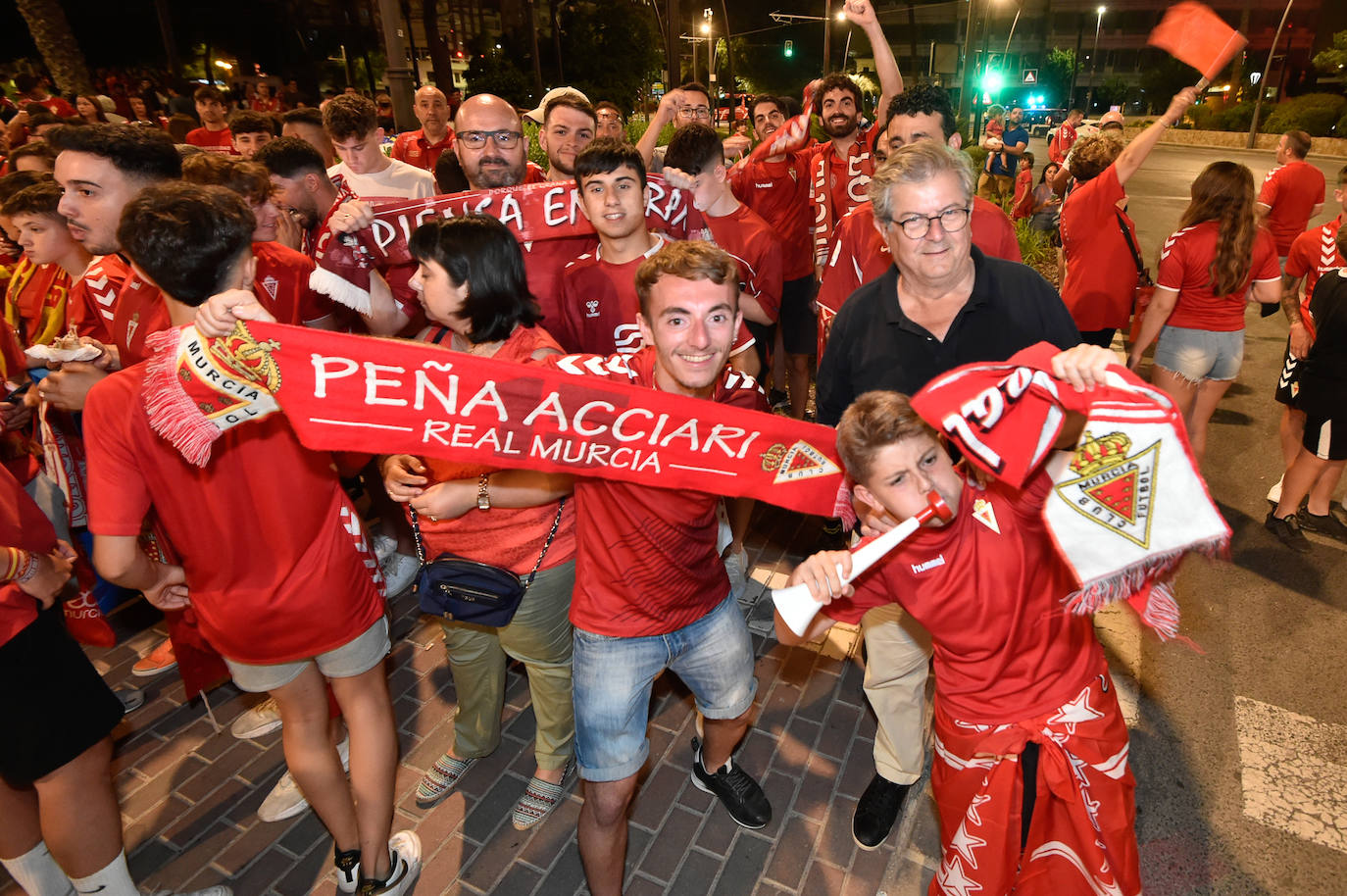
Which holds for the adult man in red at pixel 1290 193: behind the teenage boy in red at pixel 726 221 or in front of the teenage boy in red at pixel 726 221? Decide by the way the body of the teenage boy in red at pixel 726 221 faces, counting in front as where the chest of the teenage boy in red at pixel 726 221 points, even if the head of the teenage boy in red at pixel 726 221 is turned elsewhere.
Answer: behind

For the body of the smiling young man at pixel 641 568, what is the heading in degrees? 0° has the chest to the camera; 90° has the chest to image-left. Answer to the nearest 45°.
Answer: approximately 0°

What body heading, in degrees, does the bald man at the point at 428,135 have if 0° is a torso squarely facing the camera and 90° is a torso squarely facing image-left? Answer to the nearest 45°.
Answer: approximately 0°

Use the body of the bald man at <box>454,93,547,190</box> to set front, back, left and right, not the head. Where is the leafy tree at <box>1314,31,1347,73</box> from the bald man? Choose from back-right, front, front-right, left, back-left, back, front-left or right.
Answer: back-left
